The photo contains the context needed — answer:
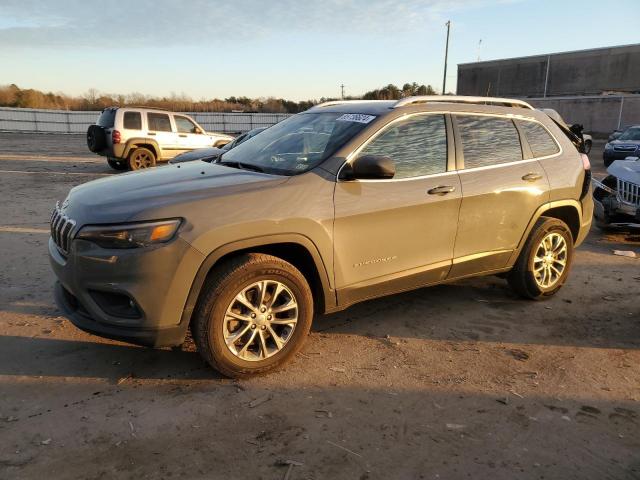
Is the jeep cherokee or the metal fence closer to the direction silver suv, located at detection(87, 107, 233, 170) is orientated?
the metal fence

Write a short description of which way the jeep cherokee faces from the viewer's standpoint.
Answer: facing the viewer and to the left of the viewer

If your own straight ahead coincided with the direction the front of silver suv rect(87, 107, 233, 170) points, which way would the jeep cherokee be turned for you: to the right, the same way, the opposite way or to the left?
the opposite way

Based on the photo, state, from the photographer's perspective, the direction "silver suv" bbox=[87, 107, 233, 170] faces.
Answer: facing away from the viewer and to the right of the viewer

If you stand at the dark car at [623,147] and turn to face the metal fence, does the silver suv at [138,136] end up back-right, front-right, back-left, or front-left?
front-left

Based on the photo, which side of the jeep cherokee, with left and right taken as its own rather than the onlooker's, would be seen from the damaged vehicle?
back

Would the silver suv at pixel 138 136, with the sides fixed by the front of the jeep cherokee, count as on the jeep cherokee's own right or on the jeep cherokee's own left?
on the jeep cherokee's own right

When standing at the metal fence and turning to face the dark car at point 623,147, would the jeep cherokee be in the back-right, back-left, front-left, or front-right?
front-right

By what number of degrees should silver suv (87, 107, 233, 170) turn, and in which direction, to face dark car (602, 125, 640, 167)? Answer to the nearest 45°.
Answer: approximately 45° to its right

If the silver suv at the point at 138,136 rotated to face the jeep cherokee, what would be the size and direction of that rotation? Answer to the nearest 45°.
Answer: approximately 135° to its right

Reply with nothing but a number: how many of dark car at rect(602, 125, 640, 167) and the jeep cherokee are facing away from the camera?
0

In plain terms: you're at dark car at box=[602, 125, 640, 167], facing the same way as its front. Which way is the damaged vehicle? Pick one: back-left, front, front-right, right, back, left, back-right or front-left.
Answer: front-left

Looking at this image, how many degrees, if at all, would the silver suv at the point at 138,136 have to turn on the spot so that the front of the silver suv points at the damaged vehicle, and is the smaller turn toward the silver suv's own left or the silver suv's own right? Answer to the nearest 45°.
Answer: approximately 90° to the silver suv's own right

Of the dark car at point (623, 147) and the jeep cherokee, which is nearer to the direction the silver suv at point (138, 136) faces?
the dark car

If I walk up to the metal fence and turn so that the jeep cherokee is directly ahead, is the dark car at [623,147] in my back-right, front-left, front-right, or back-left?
front-left
